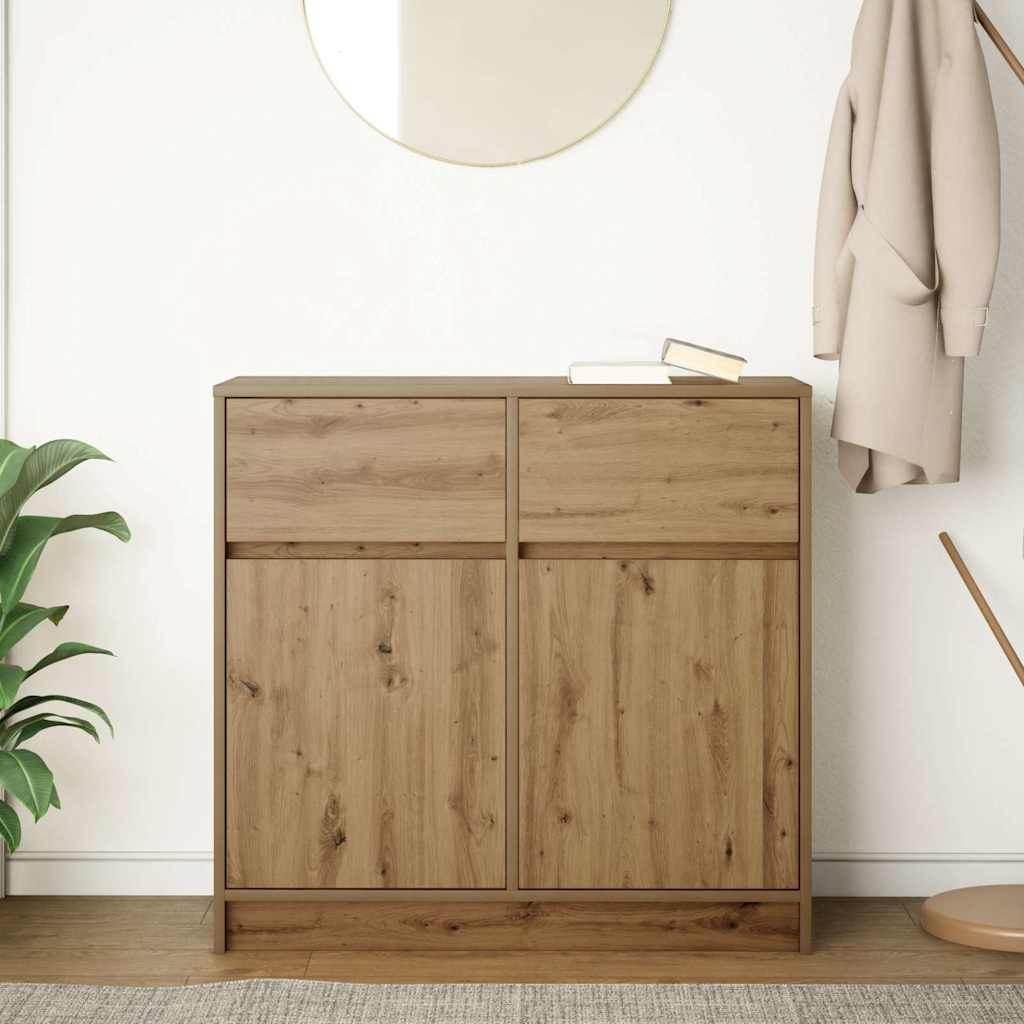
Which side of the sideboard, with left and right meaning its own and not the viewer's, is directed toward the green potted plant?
right

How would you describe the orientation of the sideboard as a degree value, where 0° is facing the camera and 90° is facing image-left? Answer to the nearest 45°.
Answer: approximately 0°
